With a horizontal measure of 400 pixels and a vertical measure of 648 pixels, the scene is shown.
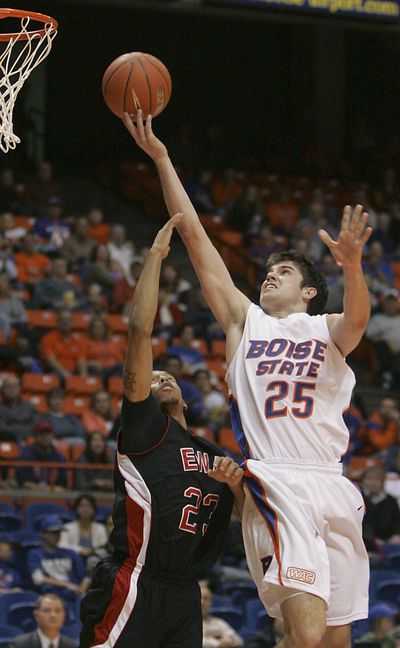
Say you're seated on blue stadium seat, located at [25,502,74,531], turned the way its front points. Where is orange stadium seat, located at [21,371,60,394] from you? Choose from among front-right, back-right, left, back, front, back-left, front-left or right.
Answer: back

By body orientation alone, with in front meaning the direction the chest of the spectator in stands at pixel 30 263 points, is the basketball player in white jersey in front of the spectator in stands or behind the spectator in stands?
in front

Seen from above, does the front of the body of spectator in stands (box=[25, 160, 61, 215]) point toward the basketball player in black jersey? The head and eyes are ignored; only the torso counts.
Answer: yes

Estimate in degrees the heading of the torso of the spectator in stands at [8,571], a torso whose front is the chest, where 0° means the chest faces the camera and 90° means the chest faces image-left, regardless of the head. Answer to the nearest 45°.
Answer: approximately 0°

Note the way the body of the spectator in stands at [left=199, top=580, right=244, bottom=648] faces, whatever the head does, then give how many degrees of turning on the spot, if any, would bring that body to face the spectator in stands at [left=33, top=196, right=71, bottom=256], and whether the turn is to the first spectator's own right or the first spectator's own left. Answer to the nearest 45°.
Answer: approximately 180°

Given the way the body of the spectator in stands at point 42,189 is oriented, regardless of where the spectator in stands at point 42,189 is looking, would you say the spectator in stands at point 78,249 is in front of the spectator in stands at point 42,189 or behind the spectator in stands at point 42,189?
in front

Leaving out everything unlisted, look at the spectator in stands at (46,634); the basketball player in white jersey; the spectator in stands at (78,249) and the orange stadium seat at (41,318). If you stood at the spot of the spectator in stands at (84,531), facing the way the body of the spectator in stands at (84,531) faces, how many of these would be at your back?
2

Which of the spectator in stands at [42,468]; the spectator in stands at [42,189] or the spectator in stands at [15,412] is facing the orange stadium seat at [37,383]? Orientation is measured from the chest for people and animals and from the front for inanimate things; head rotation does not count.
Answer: the spectator in stands at [42,189]

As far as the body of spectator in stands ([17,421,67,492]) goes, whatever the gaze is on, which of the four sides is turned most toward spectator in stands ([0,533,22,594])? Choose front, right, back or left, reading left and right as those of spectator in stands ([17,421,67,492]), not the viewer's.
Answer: front

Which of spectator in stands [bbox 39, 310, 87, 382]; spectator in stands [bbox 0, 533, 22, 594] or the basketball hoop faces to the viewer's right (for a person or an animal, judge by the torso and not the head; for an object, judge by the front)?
the basketball hoop
